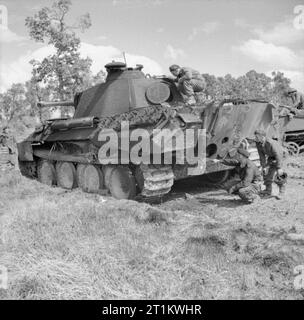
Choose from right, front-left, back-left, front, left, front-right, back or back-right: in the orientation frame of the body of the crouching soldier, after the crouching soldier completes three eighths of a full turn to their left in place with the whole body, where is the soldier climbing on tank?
back

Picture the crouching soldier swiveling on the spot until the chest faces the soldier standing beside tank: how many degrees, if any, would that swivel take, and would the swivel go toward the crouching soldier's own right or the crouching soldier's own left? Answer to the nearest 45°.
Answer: approximately 135° to the crouching soldier's own right

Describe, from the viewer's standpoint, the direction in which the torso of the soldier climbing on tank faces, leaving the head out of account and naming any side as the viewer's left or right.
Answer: facing to the left of the viewer

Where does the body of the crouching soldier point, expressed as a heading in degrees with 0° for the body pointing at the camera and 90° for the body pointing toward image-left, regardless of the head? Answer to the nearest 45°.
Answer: approximately 90°

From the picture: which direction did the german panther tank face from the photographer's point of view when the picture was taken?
facing away from the viewer and to the left of the viewer
